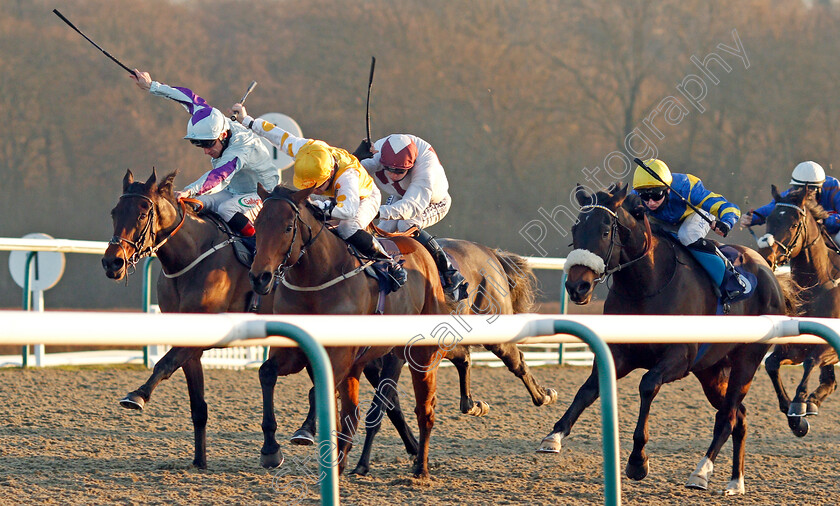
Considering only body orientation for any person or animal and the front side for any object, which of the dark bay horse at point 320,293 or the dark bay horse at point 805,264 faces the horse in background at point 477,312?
the dark bay horse at point 805,264

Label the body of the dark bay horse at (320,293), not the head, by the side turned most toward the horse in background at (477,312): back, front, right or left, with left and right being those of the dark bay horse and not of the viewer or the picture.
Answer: back

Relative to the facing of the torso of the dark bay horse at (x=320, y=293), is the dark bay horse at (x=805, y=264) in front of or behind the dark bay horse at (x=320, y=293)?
behind

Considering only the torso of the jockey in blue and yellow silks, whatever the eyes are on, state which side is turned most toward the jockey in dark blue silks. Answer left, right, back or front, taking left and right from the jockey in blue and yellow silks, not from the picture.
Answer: back

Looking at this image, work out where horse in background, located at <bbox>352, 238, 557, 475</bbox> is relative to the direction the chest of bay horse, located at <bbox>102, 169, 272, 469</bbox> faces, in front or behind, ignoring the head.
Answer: behind
